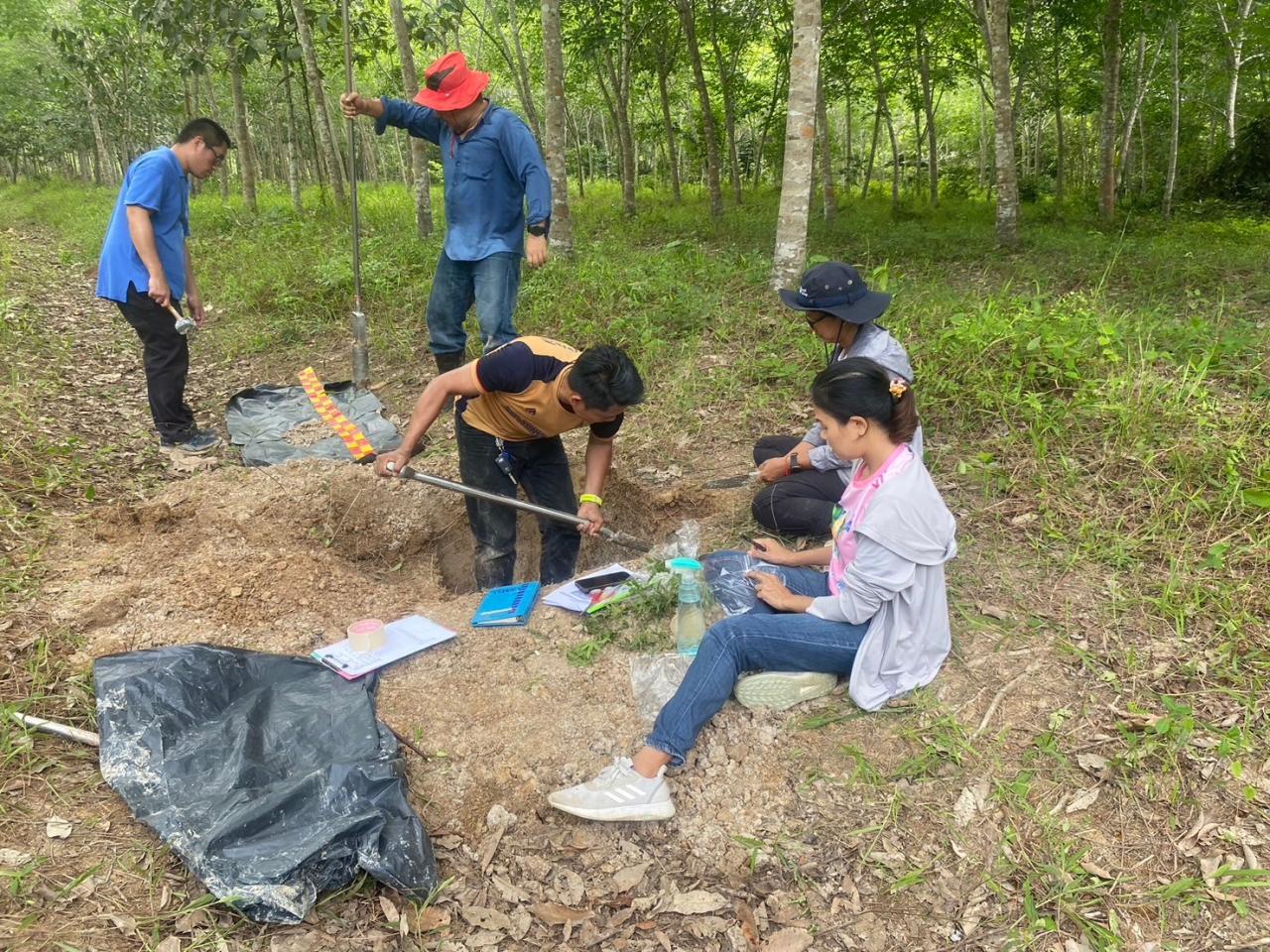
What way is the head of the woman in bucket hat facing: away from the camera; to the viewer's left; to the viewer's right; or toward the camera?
to the viewer's left

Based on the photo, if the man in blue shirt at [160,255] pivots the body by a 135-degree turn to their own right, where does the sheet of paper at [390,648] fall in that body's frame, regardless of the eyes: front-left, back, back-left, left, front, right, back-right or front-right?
front-left

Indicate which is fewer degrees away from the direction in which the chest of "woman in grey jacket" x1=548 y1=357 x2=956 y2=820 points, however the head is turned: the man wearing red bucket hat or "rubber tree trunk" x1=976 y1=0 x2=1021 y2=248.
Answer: the man wearing red bucket hat

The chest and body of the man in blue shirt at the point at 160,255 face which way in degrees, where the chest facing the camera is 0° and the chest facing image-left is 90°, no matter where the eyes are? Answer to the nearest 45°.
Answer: approximately 270°

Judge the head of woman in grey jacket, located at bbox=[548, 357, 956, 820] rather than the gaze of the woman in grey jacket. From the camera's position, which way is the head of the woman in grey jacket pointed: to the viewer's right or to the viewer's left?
to the viewer's left

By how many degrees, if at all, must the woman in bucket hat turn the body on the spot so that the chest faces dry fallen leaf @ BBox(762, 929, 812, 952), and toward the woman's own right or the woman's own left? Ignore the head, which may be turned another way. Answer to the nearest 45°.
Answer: approximately 90° to the woman's own left

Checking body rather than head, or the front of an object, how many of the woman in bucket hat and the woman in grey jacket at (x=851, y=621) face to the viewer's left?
2

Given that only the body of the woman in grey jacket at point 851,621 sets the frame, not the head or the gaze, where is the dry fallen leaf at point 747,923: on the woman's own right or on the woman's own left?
on the woman's own left

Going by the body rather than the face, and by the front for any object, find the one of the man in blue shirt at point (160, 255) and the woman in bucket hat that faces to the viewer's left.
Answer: the woman in bucket hat

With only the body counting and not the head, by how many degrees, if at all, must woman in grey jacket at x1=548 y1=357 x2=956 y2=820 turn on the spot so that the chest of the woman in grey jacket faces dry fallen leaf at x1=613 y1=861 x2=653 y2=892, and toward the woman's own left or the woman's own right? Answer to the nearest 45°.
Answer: approximately 45° to the woman's own left

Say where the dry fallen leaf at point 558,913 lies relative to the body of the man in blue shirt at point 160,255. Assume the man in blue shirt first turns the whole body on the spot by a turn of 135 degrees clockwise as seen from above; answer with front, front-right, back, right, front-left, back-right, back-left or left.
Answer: front-left

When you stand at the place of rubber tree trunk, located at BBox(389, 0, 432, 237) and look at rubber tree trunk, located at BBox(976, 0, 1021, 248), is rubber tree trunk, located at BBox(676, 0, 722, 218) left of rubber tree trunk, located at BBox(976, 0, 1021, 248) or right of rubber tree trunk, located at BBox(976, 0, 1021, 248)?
left

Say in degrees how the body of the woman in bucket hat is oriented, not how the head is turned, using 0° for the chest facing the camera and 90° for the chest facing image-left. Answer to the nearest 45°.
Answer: approximately 90°

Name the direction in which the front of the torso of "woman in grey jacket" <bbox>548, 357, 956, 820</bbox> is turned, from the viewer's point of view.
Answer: to the viewer's left
